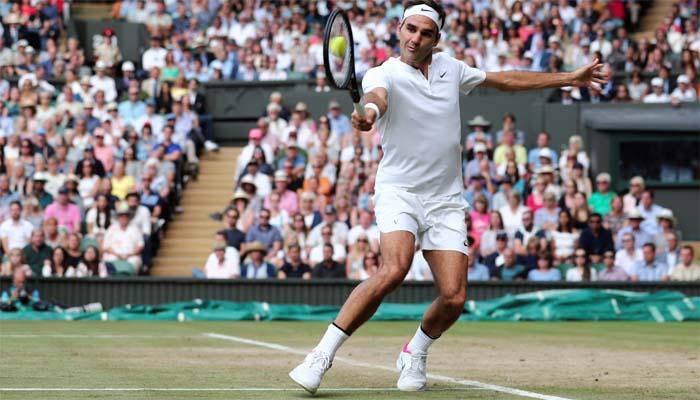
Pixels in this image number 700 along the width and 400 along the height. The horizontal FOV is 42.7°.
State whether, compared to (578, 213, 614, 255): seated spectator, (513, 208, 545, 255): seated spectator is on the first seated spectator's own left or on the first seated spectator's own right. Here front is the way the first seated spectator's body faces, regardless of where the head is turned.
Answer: on the first seated spectator's own right

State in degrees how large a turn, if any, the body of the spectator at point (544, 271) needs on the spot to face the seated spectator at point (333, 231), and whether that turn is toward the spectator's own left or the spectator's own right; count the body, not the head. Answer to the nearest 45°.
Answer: approximately 90° to the spectator's own right

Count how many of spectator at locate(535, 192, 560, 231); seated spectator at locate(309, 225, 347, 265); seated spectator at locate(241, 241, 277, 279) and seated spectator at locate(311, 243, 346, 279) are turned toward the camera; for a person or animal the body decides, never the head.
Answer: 4

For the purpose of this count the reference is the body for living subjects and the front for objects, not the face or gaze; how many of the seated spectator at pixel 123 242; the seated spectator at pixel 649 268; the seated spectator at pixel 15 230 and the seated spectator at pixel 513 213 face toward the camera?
4

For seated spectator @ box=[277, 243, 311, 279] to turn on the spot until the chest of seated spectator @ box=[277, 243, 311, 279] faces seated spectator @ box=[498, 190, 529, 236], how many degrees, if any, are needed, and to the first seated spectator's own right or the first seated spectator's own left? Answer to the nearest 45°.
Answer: approximately 90° to the first seated spectator's own left

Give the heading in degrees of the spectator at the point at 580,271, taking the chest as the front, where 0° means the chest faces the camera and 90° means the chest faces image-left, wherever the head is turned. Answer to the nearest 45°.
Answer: approximately 0°

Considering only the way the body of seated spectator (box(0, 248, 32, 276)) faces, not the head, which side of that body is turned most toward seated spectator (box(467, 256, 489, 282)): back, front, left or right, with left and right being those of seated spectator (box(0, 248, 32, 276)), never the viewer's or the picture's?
left

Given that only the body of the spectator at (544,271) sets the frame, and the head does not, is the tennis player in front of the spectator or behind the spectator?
in front

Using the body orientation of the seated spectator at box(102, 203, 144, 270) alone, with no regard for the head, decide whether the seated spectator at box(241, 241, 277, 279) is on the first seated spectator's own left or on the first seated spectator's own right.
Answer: on the first seated spectator's own left

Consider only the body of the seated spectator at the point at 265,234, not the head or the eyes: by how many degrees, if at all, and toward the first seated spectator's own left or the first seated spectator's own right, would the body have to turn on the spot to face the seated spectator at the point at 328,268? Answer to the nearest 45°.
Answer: approximately 45° to the first seated spectator's own left

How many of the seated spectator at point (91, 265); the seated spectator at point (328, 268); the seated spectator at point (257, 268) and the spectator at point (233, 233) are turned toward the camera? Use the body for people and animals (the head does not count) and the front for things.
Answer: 4

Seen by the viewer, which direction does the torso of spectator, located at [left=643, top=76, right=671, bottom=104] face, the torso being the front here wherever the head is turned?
toward the camera

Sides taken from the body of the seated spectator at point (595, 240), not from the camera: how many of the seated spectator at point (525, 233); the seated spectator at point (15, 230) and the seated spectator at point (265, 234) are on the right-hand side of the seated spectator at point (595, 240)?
3

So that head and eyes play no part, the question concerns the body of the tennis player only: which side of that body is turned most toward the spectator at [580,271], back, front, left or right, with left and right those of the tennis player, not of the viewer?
back

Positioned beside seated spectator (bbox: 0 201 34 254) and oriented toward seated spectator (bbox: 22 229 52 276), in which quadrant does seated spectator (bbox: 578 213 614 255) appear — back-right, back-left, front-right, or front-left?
front-left

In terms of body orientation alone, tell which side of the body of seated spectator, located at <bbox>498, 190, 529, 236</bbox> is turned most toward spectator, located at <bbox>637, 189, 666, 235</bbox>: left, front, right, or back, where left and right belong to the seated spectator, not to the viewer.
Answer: left

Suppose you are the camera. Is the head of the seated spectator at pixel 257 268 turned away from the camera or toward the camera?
toward the camera

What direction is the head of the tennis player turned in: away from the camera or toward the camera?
toward the camera

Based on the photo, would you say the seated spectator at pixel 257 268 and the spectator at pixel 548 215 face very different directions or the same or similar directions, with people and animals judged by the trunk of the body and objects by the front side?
same or similar directions
